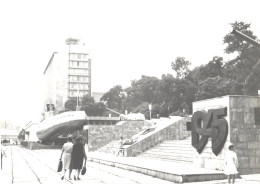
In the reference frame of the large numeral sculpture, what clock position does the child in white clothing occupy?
The child in white clothing is roughly at 10 o'clock from the large numeral sculpture.

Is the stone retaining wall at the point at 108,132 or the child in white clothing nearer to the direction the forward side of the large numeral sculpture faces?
the child in white clothing

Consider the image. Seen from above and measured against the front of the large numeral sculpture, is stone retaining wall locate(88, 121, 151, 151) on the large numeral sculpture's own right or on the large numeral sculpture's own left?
on the large numeral sculpture's own right

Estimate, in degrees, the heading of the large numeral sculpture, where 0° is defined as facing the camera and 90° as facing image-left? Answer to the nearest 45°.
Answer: approximately 45°

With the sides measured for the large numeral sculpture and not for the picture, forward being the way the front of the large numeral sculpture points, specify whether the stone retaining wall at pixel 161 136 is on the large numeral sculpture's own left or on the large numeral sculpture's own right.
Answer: on the large numeral sculpture's own right
